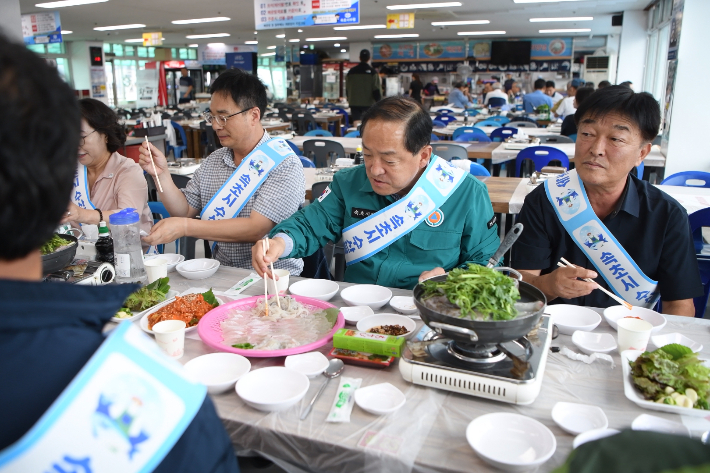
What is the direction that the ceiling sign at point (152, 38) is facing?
toward the camera

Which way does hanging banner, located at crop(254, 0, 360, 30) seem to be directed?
toward the camera

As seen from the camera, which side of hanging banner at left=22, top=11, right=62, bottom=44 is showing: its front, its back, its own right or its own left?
front

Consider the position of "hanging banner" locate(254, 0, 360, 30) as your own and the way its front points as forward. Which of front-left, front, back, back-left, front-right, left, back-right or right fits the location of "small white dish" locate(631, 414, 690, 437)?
front

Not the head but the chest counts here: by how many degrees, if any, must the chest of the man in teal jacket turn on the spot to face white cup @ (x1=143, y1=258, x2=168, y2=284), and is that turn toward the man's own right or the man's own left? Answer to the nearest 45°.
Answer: approximately 45° to the man's own right

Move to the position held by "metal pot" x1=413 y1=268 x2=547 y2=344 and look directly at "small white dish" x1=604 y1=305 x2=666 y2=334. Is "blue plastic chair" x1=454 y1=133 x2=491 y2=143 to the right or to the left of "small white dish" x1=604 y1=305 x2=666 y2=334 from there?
left

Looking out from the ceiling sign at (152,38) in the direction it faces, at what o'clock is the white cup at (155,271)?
The white cup is roughly at 12 o'clock from the ceiling sign.

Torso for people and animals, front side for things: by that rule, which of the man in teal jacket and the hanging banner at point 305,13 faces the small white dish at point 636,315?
the hanging banner

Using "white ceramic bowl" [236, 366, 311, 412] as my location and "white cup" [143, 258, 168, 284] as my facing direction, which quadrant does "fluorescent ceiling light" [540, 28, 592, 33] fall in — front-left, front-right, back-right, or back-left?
front-right

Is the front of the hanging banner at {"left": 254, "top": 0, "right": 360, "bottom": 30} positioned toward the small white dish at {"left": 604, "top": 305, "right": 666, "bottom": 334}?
yes

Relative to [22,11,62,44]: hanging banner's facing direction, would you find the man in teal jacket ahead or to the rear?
ahead

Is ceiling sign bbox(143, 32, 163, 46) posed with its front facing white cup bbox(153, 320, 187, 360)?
yes
